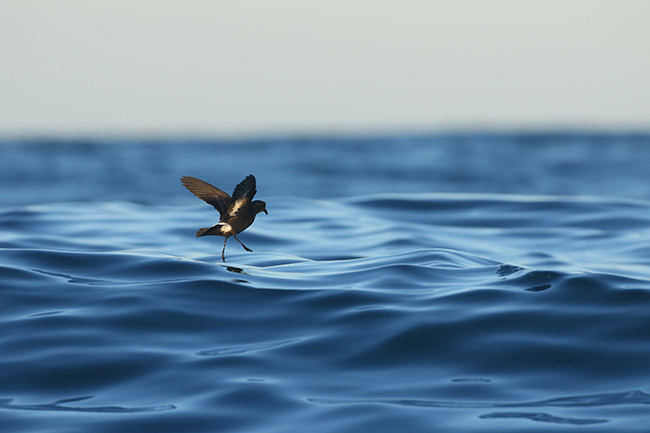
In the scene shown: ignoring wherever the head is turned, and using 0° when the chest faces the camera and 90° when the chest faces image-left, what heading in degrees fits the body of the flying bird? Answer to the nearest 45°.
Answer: approximately 270°
